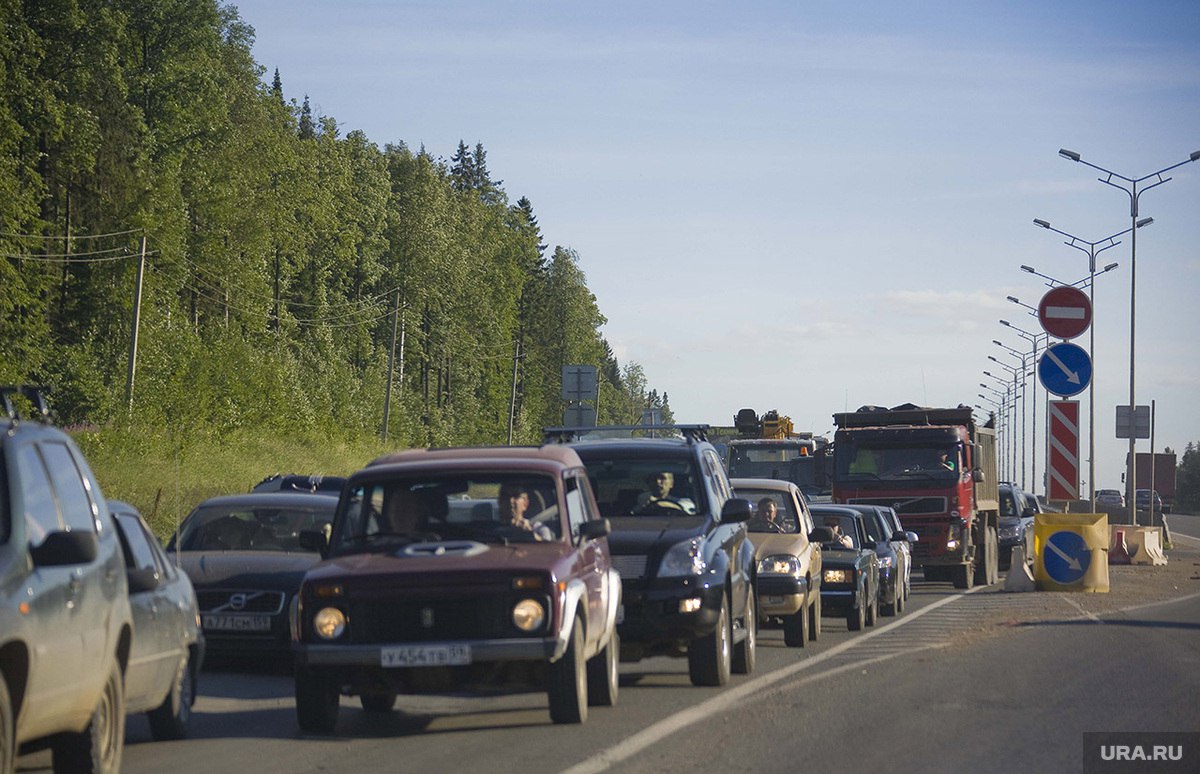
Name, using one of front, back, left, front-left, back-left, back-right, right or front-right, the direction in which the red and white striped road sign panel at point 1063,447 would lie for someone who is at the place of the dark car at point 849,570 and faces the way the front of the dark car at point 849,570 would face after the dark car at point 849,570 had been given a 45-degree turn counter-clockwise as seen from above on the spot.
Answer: left

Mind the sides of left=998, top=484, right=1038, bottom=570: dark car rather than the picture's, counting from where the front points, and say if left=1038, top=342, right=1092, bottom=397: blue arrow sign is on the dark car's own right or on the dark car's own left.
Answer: on the dark car's own left

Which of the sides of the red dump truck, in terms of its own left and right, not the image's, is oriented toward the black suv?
front

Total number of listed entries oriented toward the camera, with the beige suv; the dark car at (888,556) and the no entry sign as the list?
3

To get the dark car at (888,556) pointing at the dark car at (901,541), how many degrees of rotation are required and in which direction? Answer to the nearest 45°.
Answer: approximately 180°

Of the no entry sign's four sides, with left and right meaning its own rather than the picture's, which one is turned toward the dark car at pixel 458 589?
front

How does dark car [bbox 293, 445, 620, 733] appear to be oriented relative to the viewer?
toward the camera

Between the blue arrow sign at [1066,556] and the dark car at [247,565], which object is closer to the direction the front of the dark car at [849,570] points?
the dark car

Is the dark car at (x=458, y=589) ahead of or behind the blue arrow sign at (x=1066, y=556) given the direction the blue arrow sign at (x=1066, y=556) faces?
ahead

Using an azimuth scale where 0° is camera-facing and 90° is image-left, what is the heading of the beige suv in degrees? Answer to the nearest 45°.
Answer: approximately 0°

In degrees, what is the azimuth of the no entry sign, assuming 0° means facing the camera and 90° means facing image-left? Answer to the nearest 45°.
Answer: approximately 0°

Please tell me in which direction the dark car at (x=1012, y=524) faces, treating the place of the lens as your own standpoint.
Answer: facing the viewer and to the left of the viewer
